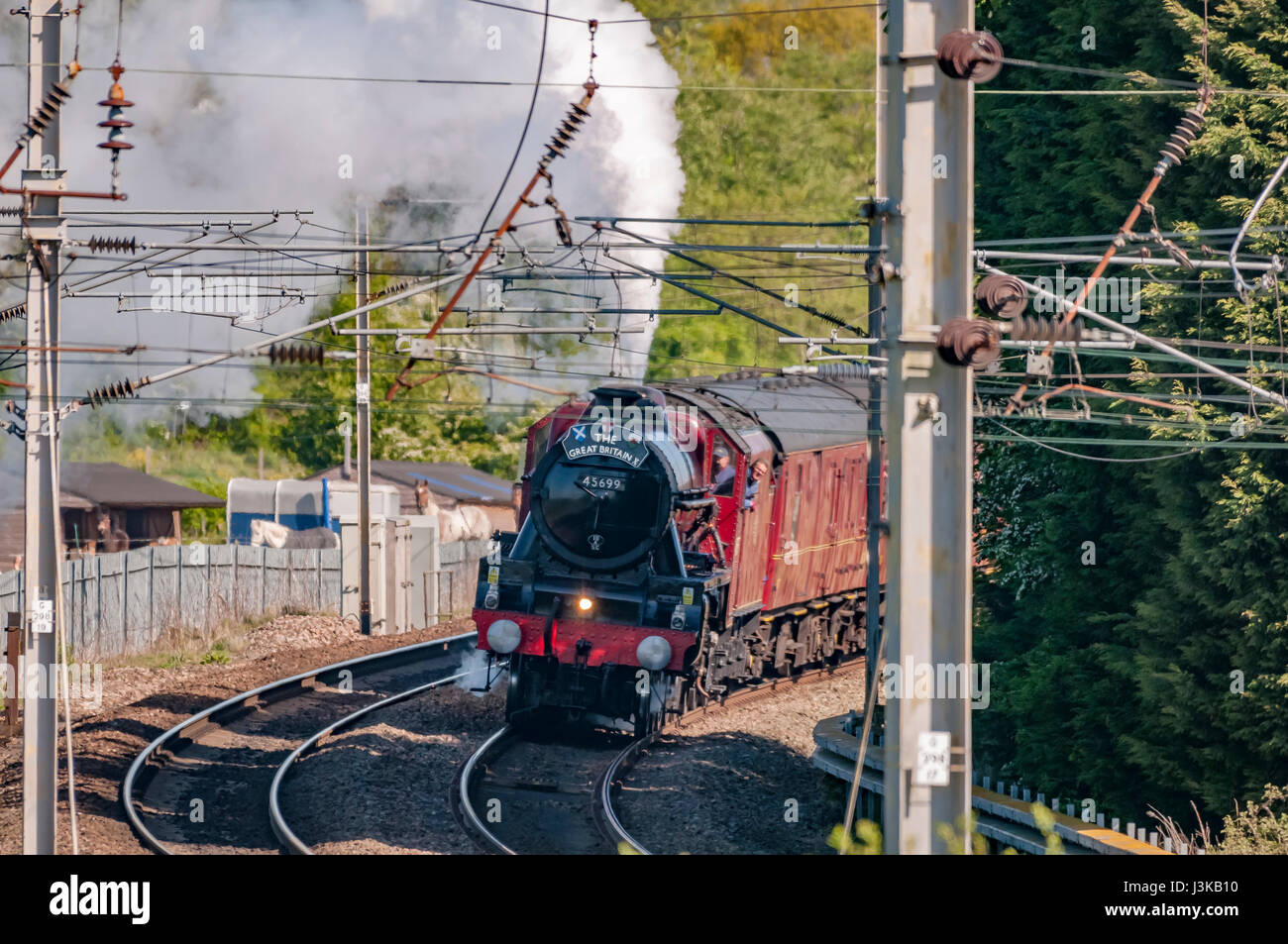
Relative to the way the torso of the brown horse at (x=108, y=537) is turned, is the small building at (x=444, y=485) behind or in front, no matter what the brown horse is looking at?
behind

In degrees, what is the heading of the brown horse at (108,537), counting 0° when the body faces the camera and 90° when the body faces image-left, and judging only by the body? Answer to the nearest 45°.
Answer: approximately 45°

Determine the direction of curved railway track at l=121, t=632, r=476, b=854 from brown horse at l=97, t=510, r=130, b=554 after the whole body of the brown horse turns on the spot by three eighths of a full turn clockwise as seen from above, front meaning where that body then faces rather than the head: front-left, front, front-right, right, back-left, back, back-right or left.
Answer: back

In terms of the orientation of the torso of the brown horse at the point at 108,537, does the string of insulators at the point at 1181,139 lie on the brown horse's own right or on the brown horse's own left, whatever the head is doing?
on the brown horse's own left

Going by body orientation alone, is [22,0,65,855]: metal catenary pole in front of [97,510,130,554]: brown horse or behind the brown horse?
in front

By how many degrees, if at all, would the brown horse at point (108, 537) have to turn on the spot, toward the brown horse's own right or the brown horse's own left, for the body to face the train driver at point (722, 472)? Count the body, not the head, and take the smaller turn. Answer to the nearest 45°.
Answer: approximately 45° to the brown horse's own left

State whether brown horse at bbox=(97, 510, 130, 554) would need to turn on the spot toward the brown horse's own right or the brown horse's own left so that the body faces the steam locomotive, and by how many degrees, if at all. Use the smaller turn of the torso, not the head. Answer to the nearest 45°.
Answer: approximately 45° to the brown horse's own left

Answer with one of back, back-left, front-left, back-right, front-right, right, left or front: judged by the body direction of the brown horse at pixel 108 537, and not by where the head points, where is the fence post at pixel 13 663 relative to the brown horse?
front-left

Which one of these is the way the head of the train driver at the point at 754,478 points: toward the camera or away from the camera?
toward the camera
